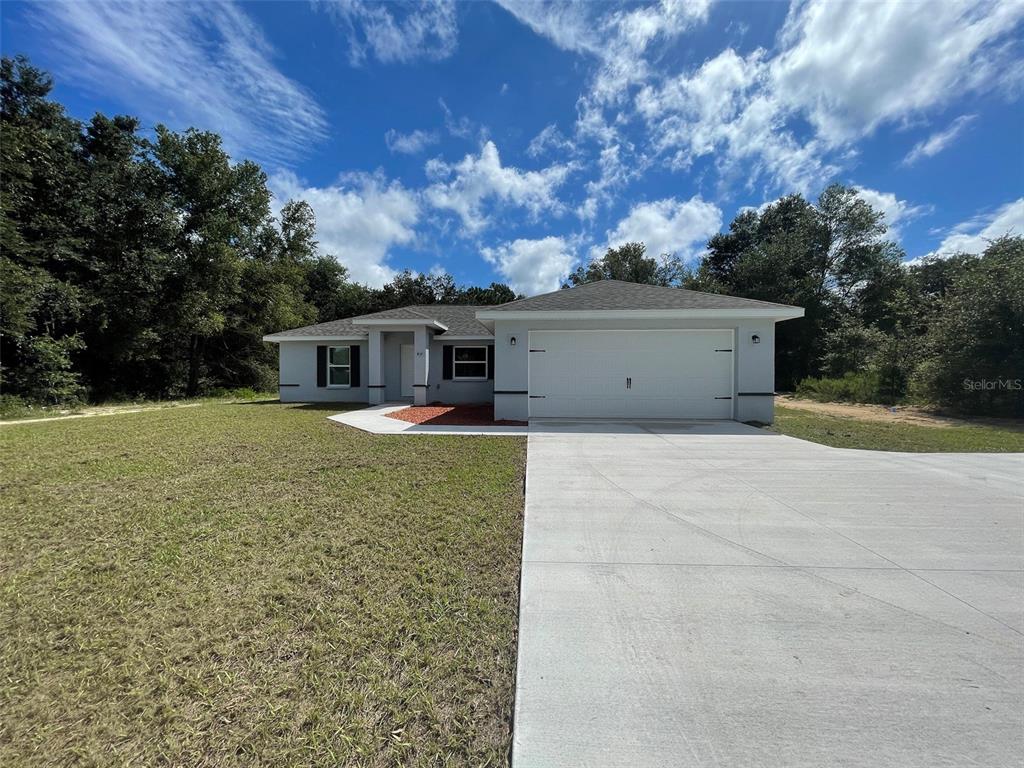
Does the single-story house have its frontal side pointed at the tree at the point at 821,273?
no

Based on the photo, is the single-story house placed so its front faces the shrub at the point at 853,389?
no

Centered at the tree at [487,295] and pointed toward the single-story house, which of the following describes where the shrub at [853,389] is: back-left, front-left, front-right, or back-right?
front-left

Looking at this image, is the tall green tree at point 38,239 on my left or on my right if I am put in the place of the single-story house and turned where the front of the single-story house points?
on my right

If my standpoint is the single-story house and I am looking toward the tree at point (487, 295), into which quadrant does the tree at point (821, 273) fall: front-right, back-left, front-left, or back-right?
front-right

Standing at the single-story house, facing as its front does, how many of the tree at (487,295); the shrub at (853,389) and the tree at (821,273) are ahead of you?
0

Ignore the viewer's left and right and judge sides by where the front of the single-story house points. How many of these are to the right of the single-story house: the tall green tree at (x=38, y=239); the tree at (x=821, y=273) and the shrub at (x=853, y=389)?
1

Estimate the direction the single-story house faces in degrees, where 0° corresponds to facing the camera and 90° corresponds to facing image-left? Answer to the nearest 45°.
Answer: approximately 0°

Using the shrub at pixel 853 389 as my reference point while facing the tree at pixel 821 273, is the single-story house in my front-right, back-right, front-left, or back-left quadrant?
back-left

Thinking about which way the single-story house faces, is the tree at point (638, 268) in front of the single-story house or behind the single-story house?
behind

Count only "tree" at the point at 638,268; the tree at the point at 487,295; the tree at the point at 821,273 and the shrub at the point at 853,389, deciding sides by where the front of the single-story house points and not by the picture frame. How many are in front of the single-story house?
0

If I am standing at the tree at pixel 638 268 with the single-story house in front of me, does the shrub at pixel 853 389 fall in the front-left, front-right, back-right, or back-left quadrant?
front-left

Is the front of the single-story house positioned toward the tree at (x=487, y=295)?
no

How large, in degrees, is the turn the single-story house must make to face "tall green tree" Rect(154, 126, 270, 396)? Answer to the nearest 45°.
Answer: approximately 135° to its right

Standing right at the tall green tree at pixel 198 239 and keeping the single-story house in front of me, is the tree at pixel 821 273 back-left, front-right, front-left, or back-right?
front-left
